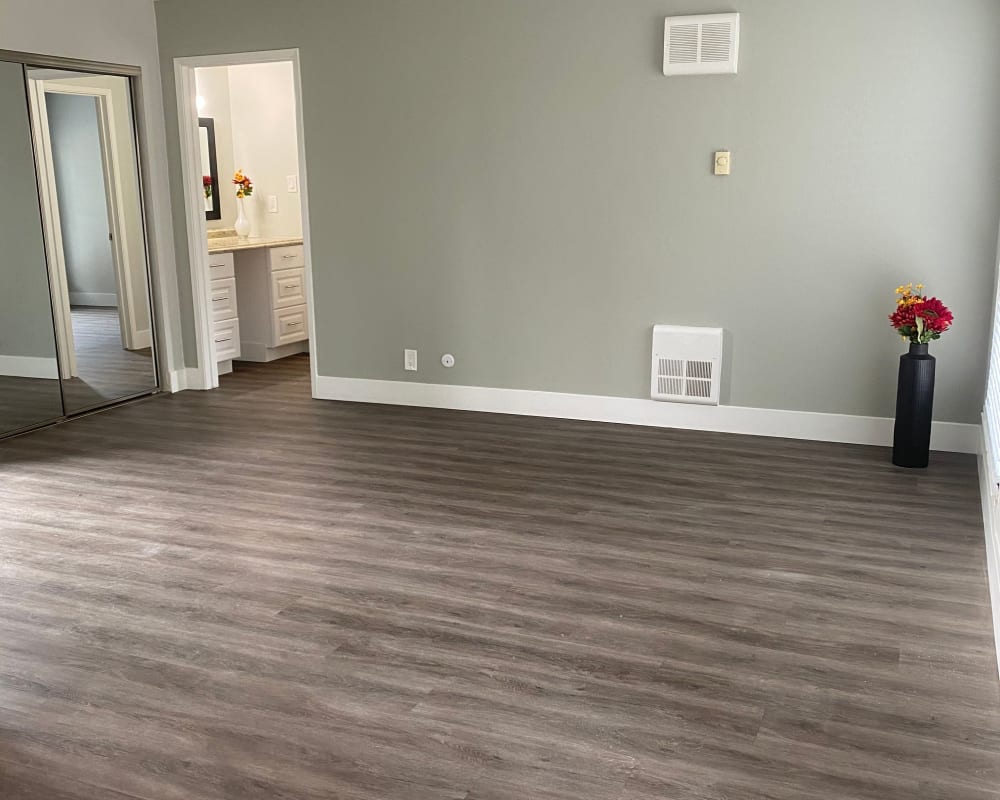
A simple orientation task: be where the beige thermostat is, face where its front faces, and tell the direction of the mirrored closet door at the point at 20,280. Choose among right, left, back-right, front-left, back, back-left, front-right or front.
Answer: right

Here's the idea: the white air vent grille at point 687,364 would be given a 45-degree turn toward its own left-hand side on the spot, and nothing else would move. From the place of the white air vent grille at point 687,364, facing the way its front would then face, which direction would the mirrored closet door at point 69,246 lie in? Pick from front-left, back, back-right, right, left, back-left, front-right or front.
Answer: back-right

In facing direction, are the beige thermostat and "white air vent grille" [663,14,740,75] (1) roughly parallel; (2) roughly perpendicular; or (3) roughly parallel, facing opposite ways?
roughly parallel

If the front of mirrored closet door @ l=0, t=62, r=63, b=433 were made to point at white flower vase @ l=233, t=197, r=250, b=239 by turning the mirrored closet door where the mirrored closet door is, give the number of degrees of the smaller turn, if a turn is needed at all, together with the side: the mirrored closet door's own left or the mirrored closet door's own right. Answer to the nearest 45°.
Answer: approximately 90° to the mirrored closet door's own left

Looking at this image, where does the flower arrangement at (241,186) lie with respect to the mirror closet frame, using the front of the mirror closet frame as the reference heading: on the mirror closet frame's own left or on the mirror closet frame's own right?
on the mirror closet frame's own left

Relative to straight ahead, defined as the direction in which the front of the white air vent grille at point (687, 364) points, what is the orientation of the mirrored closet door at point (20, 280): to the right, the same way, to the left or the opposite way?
to the left

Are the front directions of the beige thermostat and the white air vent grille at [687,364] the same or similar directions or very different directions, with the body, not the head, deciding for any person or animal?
same or similar directions

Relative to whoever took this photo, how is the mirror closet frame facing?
facing the viewer and to the right of the viewer

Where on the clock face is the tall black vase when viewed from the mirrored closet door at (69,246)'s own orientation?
The tall black vase is roughly at 12 o'clock from the mirrored closet door.

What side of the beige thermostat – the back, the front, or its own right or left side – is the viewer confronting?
front

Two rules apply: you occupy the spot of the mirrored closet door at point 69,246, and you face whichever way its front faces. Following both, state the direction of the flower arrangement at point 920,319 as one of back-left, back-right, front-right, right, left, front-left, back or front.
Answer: front

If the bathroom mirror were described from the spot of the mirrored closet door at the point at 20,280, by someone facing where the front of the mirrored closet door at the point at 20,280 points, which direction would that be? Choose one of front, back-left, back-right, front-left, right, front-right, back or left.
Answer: left

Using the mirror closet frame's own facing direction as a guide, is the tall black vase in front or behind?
in front

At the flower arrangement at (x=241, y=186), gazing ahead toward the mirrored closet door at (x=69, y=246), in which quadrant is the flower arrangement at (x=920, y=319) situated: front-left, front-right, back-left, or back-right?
front-left

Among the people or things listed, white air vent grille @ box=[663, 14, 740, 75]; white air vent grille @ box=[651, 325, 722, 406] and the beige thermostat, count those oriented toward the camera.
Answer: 3
